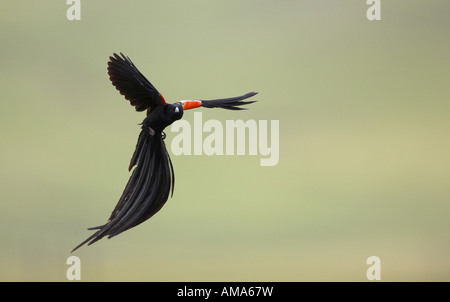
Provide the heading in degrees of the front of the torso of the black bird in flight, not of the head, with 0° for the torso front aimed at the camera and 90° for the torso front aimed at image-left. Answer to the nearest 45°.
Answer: approximately 315°
